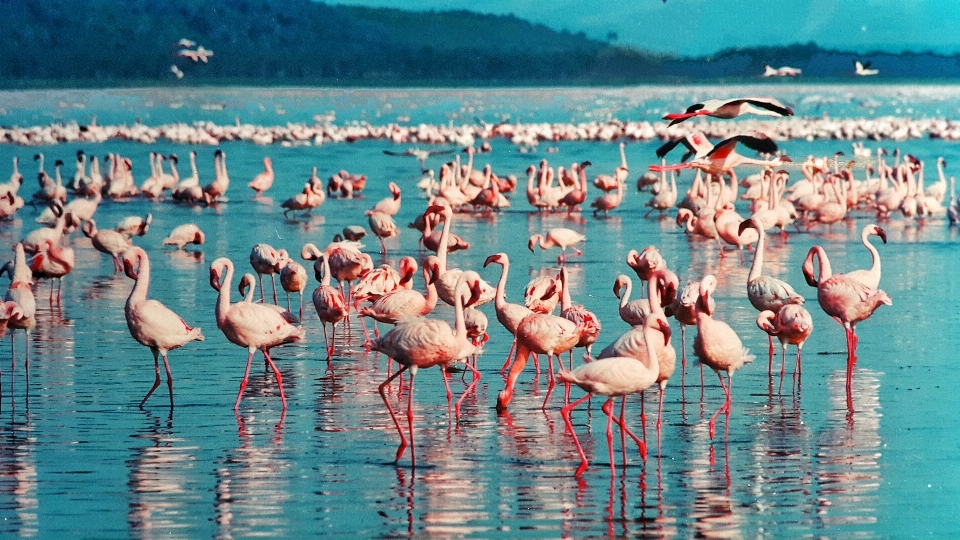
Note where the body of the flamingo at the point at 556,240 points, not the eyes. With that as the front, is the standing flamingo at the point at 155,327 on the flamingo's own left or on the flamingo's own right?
on the flamingo's own left

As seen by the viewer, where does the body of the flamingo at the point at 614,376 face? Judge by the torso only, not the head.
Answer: to the viewer's right

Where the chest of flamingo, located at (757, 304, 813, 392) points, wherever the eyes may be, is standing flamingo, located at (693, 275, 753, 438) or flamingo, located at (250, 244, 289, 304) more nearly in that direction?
the standing flamingo

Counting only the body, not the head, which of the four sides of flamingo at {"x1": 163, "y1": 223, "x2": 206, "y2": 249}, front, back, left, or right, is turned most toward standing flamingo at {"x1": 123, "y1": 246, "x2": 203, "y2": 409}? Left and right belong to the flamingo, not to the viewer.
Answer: left

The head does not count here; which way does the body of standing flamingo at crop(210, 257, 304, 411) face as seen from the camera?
to the viewer's left

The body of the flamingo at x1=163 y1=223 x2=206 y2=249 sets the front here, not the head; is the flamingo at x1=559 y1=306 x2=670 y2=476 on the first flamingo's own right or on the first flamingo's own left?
on the first flamingo's own left

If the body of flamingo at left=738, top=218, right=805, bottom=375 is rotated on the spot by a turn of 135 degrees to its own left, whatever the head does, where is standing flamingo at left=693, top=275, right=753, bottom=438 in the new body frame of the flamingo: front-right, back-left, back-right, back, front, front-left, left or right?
front-right

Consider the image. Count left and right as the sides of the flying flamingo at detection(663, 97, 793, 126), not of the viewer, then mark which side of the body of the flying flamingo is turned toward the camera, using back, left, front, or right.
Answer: right

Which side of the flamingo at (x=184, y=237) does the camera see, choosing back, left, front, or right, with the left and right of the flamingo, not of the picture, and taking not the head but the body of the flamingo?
right

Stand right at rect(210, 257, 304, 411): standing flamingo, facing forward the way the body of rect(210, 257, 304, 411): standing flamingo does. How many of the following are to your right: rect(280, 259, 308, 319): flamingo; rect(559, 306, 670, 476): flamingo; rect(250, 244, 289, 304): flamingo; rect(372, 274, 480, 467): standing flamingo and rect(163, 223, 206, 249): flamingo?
3

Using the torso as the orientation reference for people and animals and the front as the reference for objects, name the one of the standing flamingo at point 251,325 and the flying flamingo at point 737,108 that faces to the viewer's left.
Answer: the standing flamingo
